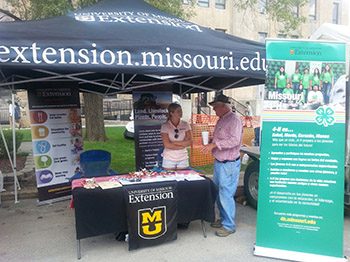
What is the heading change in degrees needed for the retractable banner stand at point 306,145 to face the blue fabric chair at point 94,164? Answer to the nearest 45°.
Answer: approximately 90° to its right

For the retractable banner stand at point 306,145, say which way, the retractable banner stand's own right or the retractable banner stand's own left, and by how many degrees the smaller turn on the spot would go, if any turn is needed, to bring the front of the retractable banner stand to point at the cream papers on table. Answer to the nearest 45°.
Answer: approximately 90° to the retractable banner stand's own right

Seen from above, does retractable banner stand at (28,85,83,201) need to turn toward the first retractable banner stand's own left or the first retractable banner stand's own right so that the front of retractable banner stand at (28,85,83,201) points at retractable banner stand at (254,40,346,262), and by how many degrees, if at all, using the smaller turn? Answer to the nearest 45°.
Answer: approximately 45° to the first retractable banner stand's own left

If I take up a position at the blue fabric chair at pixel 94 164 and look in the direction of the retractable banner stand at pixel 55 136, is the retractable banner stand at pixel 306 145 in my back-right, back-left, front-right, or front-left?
back-left

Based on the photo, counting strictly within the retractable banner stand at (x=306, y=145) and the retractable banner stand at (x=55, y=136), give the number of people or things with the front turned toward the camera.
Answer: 2

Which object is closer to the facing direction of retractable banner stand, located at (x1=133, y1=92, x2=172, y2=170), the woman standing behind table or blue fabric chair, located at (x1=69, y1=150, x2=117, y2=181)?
the woman standing behind table

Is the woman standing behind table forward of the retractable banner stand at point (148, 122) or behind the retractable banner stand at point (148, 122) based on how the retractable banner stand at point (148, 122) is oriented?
forward

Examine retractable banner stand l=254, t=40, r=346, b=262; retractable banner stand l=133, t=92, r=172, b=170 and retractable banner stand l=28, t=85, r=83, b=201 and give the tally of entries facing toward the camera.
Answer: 3

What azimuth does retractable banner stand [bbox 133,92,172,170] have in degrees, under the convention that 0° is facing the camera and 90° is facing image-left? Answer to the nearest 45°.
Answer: approximately 0°

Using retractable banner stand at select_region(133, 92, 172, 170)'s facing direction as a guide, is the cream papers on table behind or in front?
in front

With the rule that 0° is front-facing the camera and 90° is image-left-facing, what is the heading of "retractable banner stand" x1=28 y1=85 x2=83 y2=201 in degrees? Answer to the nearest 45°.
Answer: approximately 0°

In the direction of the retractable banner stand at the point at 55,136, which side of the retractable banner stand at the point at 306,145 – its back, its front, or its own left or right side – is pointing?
right
